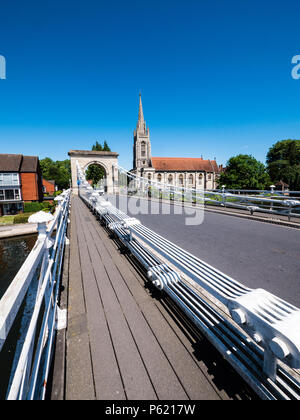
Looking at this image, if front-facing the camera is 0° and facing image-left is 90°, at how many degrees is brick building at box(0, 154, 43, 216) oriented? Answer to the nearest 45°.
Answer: approximately 0°

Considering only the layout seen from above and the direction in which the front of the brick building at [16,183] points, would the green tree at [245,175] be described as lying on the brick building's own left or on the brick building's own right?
on the brick building's own left

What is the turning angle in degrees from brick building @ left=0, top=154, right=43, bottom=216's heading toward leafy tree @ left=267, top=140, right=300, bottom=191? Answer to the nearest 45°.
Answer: approximately 90° to its left

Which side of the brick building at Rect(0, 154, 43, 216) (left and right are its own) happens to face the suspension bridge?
front

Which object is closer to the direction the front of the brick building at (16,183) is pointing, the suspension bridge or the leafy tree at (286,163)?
the suspension bridge
